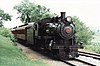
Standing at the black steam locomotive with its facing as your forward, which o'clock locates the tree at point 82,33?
The tree is roughly at 8 o'clock from the black steam locomotive.

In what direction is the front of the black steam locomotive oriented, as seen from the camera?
facing the viewer and to the right of the viewer
